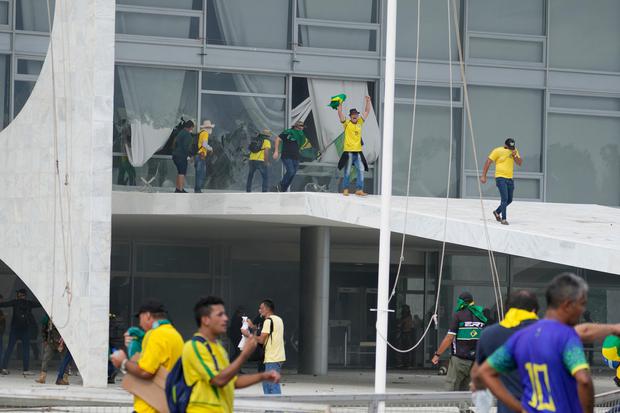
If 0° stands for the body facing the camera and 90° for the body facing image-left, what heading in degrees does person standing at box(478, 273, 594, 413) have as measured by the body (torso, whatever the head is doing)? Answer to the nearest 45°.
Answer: approximately 225°

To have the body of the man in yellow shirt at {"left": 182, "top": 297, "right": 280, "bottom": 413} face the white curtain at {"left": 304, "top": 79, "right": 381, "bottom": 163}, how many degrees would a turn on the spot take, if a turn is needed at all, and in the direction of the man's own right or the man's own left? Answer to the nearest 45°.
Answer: approximately 90° to the man's own left

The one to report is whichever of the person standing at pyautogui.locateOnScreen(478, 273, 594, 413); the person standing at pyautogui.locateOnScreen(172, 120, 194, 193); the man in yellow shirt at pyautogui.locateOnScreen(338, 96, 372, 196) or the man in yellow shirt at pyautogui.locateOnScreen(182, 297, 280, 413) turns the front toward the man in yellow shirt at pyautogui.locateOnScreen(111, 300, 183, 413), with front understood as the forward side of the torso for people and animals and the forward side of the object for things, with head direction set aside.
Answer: the man in yellow shirt at pyautogui.locateOnScreen(338, 96, 372, 196)

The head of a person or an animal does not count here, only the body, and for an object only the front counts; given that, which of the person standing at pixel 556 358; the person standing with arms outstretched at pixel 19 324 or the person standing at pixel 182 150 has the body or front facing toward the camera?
the person standing with arms outstretched at pixel 19 324

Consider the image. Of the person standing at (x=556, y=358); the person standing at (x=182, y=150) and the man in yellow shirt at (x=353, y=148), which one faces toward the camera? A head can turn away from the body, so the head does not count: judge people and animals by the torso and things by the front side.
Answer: the man in yellow shirt

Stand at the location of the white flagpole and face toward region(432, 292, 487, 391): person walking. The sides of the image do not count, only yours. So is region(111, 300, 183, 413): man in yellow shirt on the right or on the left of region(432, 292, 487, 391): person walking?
right

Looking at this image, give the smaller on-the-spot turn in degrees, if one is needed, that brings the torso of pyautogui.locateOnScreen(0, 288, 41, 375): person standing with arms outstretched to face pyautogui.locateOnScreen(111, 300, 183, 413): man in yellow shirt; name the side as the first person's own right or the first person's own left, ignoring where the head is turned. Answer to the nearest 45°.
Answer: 0° — they already face them

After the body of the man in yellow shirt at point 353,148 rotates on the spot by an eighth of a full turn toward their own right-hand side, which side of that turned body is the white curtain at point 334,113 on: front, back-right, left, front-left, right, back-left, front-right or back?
back-right

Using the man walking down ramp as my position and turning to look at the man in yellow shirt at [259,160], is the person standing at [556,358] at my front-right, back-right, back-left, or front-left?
back-left

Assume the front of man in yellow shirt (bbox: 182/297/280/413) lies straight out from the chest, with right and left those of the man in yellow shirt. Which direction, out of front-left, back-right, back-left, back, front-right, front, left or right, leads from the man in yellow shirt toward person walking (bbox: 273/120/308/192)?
left
